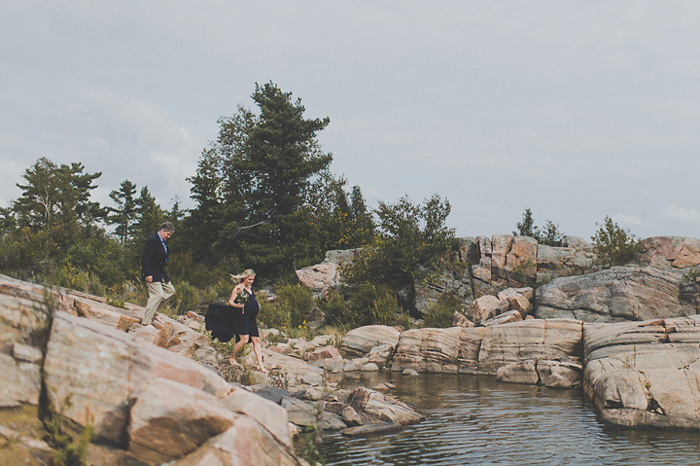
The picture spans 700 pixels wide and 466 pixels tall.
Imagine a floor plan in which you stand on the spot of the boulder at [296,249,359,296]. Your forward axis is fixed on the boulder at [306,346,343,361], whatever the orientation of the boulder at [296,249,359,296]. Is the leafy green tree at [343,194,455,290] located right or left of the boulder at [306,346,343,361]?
left

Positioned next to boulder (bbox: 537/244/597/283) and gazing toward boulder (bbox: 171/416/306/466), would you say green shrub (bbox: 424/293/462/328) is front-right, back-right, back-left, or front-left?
front-right

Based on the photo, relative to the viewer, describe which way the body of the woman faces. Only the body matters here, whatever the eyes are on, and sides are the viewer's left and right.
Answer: facing the viewer and to the right of the viewer

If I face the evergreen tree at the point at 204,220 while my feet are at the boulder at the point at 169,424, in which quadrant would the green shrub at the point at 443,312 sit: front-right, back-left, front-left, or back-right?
front-right

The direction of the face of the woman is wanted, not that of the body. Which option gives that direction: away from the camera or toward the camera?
toward the camera
